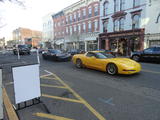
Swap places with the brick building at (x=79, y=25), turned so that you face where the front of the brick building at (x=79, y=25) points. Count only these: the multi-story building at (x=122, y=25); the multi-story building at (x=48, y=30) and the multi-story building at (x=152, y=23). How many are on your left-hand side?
2

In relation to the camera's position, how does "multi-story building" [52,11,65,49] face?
facing the viewer and to the left of the viewer

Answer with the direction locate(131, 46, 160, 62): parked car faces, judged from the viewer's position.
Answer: facing to the left of the viewer

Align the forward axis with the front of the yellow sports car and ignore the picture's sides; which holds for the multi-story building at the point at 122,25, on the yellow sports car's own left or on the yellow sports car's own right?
on the yellow sports car's own left

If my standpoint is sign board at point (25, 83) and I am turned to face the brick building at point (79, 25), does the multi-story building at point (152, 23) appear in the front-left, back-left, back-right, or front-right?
front-right

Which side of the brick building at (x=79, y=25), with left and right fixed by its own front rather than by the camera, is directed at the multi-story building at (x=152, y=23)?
left

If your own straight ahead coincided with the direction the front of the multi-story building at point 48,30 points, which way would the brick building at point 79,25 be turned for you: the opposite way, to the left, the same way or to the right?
the same way

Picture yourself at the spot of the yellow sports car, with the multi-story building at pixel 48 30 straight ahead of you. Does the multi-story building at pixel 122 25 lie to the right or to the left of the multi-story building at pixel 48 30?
right

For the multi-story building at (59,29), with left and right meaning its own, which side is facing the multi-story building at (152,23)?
left

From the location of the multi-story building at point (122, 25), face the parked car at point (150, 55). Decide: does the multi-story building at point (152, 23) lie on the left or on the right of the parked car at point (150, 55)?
left

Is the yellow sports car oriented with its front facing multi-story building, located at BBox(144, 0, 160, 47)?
no

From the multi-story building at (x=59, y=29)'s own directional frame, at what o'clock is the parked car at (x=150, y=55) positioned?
The parked car is roughly at 10 o'clock from the multi-story building.

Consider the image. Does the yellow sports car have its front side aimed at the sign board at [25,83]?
no
